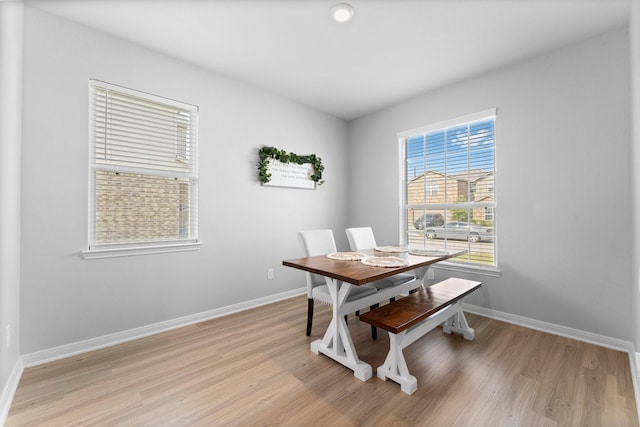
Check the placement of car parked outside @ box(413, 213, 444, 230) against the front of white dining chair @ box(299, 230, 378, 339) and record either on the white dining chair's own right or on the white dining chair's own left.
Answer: on the white dining chair's own left

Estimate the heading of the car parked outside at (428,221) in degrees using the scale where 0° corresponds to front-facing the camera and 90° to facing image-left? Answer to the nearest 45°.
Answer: approximately 45°

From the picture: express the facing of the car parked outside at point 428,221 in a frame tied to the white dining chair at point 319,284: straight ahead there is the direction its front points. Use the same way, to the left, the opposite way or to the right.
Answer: to the right

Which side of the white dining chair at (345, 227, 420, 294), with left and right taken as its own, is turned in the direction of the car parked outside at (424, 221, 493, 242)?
left

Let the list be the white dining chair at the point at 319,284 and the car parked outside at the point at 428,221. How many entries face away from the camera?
0

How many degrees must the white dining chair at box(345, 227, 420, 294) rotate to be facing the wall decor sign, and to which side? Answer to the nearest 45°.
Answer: approximately 135° to its right

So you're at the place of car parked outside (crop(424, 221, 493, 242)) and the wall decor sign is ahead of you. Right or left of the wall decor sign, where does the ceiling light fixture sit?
left

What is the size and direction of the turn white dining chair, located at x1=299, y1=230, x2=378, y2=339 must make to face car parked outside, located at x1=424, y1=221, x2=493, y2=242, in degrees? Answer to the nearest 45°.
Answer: approximately 90° to its left

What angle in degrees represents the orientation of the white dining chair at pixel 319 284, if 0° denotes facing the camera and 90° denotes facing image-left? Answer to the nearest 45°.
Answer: approximately 315°

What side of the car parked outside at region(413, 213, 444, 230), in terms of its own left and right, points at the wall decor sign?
front

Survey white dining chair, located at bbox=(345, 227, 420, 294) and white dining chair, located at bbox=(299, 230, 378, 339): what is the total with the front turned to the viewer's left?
0

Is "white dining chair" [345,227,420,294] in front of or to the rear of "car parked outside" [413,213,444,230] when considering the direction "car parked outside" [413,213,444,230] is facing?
in front

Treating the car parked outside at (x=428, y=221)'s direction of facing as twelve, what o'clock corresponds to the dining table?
The dining table is roughly at 11 o'clock from the car parked outside.
